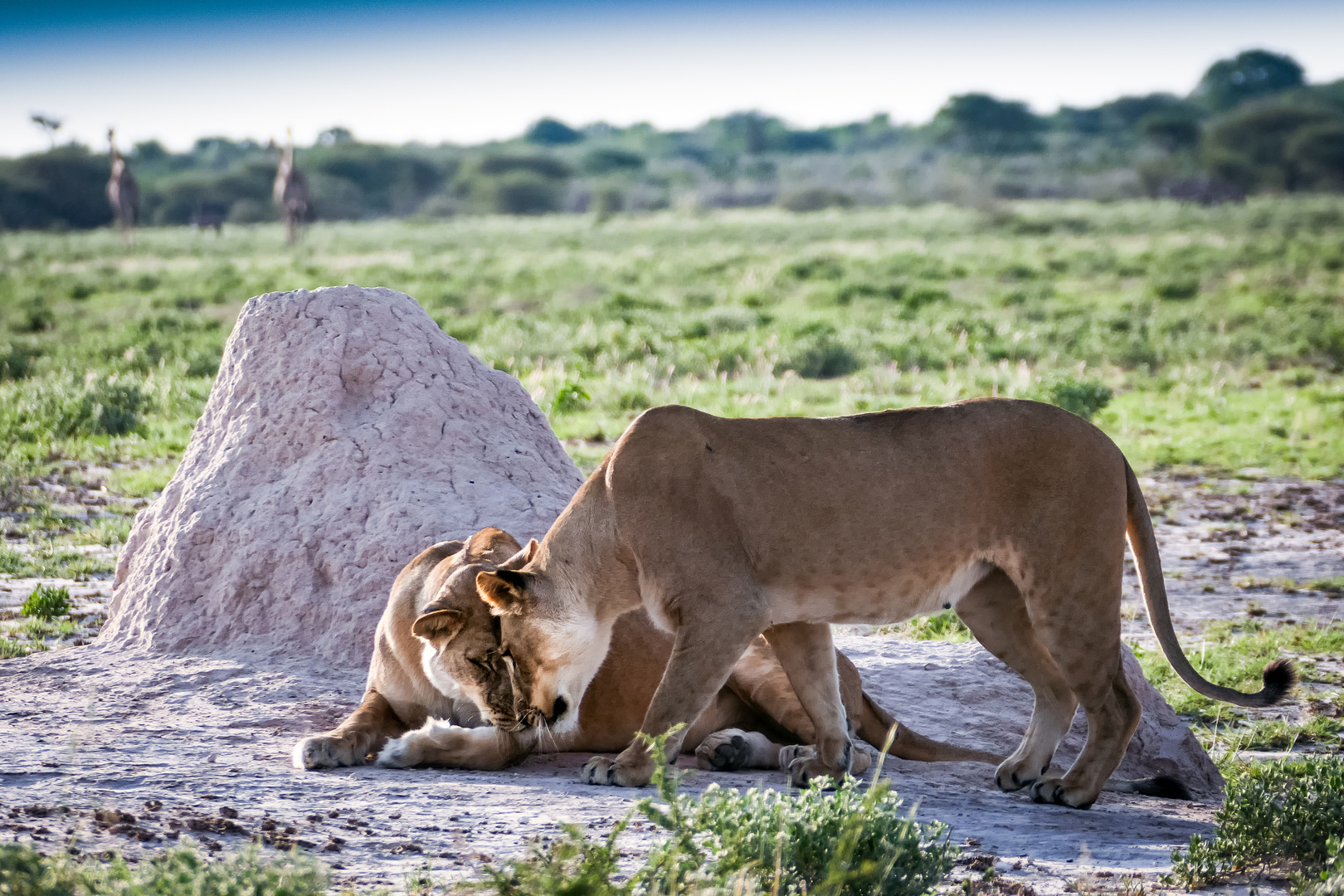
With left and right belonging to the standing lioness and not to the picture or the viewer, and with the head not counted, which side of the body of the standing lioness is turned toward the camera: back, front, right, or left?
left

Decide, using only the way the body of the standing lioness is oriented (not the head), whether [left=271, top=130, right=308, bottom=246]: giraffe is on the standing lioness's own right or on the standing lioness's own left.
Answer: on the standing lioness's own right

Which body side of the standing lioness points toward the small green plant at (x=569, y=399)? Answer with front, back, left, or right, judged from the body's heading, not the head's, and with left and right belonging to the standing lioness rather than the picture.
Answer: right

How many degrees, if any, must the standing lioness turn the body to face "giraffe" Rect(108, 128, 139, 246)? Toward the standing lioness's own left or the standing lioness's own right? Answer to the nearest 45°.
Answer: approximately 45° to the standing lioness's own right

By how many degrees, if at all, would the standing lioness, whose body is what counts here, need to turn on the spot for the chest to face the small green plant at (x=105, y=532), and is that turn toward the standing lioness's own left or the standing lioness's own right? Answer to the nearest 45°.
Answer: approximately 45° to the standing lioness's own right

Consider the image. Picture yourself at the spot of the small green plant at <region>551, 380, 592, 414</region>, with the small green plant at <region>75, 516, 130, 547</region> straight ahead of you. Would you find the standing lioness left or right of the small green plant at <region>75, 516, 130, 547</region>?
left

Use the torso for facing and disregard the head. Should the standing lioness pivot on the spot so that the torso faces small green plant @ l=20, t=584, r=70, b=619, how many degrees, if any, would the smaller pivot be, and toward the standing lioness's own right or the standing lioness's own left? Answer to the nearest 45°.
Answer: approximately 45° to the standing lioness's own right

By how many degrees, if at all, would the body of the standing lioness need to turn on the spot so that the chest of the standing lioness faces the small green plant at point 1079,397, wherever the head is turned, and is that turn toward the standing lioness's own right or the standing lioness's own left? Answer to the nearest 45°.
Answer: approximately 90° to the standing lioness's own right

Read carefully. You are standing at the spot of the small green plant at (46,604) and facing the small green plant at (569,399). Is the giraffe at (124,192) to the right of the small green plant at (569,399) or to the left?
left

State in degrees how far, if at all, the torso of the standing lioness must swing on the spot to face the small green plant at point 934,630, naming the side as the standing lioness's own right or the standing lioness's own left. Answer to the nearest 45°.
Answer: approximately 90° to the standing lioness's own right

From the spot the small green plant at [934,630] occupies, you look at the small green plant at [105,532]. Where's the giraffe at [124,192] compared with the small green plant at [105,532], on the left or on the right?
right
